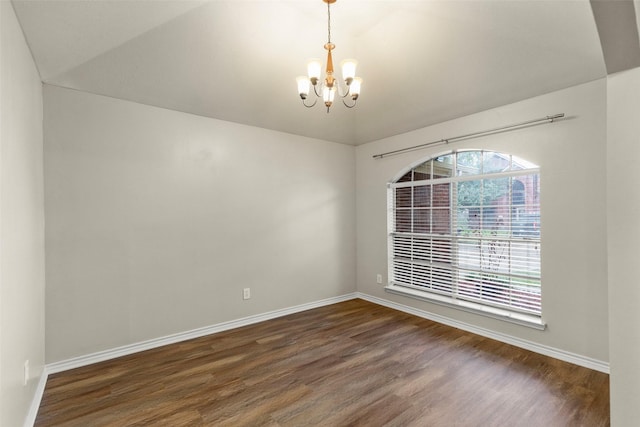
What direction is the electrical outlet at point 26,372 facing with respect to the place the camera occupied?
facing to the right of the viewer

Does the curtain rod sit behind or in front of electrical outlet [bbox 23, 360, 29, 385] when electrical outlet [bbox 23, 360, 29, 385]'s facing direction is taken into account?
in front
